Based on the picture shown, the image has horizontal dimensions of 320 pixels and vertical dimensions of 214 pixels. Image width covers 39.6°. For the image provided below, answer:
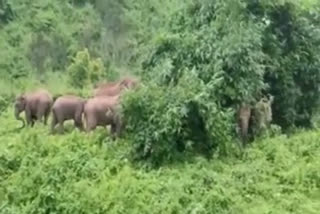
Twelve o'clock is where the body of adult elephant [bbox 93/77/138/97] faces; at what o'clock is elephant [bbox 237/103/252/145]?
The elephant is roughly at 1 o'clock from the adult elephant.

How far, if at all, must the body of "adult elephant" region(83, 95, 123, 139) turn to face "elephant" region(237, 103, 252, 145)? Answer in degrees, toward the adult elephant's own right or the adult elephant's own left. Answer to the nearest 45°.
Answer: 0° — it already faces it

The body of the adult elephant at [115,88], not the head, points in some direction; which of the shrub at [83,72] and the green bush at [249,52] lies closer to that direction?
the green bush

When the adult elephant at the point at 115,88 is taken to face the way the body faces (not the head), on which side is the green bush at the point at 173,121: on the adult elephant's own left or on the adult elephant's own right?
on the adult elephant's own right

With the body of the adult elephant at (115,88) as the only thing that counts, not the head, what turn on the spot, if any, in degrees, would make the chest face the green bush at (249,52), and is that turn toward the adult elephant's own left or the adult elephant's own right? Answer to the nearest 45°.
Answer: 0° — it already faces it

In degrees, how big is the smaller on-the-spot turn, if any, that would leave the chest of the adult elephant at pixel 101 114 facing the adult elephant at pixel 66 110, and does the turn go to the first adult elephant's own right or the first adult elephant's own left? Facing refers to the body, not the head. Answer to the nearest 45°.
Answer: approximately 135° to the first adult elephant's own left

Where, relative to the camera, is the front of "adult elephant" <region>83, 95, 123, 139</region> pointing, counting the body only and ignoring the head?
to the viewer's right

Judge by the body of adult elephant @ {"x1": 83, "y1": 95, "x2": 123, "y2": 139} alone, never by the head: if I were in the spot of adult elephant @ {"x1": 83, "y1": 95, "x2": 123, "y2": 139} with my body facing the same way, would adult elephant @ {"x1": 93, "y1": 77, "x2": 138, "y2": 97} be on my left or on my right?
on my left

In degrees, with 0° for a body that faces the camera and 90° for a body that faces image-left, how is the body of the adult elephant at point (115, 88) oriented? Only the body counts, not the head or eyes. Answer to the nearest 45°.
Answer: approximately 270°
